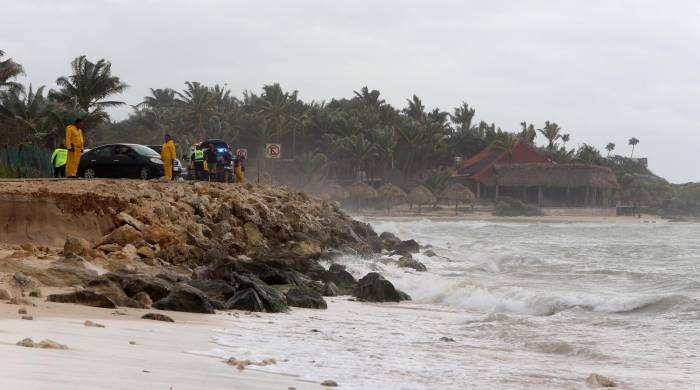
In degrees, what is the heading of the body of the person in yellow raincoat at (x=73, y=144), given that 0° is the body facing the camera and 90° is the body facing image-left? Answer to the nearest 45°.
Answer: approximately 315°

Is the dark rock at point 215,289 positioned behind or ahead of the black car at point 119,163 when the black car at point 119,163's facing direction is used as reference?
ahead

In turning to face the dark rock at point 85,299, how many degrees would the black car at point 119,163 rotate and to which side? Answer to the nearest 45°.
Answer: approximately 45° to its right

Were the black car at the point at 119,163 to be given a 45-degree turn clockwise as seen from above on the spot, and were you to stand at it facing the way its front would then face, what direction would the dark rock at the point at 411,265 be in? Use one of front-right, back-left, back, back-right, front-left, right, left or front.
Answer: front-left

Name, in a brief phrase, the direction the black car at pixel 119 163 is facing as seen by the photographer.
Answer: facing the viewer and to the right of the viewer

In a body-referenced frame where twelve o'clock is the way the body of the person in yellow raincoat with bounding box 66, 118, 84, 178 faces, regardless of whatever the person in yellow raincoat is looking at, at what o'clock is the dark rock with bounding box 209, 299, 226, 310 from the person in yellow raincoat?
The dark rock is roughly at 1 o'clock from the person in yellow raincoat.

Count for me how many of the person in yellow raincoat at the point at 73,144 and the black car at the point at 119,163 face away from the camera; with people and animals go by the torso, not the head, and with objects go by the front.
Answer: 0

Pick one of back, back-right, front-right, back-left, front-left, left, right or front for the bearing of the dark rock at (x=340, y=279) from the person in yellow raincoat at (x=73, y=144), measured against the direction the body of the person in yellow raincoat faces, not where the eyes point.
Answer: front

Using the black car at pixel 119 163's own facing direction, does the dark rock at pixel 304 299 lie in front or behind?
in front

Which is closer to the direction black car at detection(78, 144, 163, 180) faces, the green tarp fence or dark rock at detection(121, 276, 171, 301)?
the dark rock

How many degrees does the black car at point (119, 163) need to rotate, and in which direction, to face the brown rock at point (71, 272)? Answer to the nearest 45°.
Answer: approximately 45° to its right
